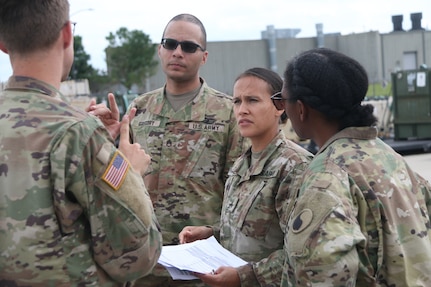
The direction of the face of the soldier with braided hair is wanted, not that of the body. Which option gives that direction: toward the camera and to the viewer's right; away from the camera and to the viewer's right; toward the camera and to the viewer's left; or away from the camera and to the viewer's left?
away from the camera and to the viewer's left

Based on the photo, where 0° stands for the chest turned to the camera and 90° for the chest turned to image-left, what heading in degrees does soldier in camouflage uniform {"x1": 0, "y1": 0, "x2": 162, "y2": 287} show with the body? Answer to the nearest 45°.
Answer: approximately 225°

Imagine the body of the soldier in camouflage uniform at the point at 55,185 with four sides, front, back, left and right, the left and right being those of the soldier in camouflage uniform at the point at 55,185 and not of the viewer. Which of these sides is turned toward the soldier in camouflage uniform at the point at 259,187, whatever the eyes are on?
front

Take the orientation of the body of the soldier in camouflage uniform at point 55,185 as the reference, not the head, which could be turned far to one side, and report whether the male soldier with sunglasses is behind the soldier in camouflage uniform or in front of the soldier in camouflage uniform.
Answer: in front

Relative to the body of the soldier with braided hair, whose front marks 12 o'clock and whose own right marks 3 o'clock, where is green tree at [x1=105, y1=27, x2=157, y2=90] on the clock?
The green tree is roughly at 1 o'clock from the soldier with braided hair.

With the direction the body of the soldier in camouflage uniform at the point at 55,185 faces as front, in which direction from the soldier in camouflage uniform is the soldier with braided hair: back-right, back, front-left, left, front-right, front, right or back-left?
front-right

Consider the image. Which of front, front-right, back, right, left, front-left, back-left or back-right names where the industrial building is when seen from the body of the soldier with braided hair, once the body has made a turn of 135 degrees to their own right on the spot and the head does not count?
left

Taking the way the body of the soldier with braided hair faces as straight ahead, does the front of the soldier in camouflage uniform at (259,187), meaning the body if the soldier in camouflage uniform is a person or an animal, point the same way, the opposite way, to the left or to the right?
to the left

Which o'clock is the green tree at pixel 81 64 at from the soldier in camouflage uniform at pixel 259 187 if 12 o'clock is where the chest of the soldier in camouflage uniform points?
The green tree is roughly at 4 o'clock from the soldier in camouflage uniform.

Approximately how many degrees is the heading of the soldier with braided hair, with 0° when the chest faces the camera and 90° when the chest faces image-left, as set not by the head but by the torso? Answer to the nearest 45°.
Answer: approximately 135°

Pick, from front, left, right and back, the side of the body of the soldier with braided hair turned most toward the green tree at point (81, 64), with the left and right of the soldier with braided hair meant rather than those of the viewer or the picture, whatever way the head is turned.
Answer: front

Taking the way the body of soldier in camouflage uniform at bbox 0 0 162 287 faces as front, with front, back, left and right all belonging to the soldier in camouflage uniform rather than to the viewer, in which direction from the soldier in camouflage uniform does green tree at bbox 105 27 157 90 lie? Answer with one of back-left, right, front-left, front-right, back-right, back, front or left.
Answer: front-left

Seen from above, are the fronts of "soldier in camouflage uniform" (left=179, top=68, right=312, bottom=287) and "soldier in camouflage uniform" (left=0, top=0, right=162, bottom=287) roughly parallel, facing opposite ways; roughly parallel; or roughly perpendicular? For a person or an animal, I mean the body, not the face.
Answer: roughly parallel, facing opposite ways

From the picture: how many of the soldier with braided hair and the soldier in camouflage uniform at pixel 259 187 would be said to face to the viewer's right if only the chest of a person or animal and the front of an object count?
0

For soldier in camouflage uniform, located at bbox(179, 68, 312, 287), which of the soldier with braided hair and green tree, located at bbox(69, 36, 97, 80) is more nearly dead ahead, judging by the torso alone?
the soldier with braided hair

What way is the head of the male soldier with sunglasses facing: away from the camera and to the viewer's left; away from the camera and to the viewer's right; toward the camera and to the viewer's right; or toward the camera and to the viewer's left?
toward the camera and to the viewer's left

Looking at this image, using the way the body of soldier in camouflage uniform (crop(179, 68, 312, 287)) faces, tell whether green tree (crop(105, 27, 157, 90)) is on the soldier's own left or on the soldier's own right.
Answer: on the soldier's own right

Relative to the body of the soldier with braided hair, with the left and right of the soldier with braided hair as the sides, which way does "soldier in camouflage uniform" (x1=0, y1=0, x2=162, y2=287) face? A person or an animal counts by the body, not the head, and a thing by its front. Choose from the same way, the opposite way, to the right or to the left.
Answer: to the right

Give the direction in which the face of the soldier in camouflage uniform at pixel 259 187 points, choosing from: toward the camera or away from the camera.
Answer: toward the camera
